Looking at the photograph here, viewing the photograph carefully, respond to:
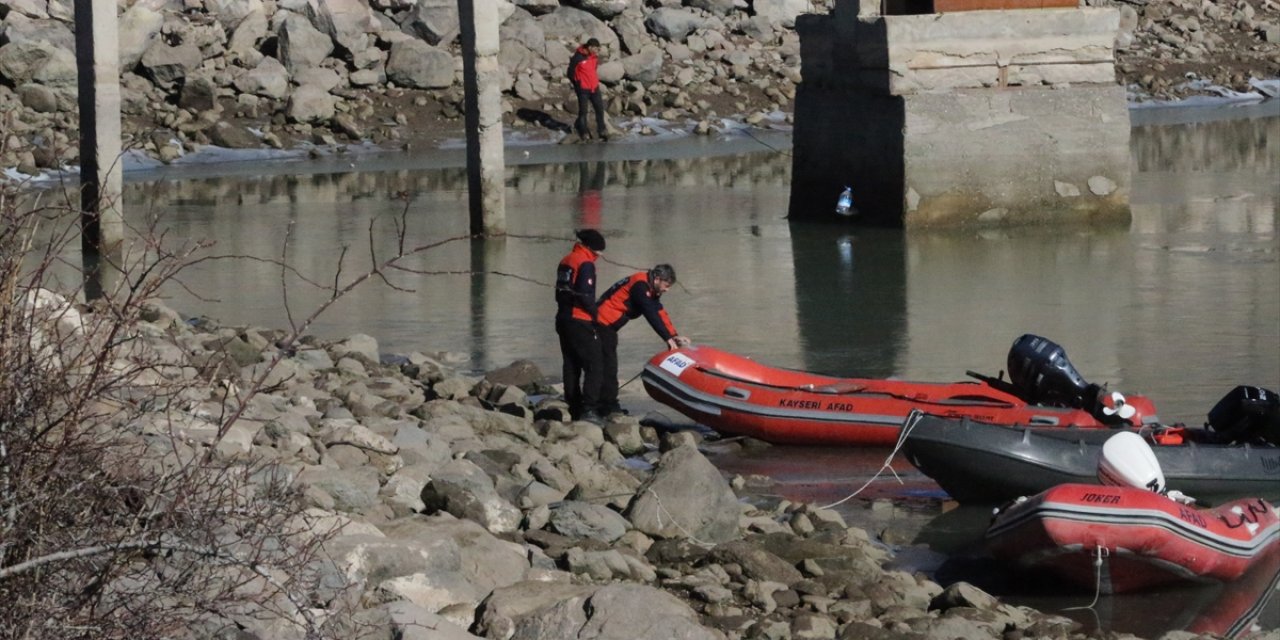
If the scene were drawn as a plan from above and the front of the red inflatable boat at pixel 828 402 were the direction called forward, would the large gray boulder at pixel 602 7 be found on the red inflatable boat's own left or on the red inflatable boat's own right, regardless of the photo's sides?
on the red inflatable boat's own right

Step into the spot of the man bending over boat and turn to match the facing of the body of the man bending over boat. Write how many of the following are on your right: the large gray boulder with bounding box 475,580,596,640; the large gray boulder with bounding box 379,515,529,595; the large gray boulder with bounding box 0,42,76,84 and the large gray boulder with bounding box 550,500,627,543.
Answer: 3

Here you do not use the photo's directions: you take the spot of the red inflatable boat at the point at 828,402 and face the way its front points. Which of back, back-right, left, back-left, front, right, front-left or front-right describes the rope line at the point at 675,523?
left

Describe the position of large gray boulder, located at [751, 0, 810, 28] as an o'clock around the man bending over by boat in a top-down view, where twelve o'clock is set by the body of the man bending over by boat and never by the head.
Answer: The large gray boulder is roughly at 9 o'clock from the man bending over by boat.

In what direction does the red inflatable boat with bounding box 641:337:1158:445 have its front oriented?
to the viewer's left

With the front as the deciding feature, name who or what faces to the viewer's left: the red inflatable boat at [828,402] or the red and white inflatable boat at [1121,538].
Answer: the red inflatable boat

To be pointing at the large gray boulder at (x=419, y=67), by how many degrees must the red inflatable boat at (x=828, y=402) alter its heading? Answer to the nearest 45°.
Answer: approximately 90° to its right

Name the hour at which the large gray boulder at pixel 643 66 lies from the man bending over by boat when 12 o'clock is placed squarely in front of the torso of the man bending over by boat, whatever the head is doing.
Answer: The large gray boulder is roughly at 9 o'clock from the man bending over by boat.

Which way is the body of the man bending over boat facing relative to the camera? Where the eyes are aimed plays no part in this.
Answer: to the viewer's right

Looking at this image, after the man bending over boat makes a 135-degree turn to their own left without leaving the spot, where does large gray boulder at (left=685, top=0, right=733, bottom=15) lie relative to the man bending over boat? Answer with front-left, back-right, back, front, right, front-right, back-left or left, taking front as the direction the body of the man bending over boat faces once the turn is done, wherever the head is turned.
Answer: front-right

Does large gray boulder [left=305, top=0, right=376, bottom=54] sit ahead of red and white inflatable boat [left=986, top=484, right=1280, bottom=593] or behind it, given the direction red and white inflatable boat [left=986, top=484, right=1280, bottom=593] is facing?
behind

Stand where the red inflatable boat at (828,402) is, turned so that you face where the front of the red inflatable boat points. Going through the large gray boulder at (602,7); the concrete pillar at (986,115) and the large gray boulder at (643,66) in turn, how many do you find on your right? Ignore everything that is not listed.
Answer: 3

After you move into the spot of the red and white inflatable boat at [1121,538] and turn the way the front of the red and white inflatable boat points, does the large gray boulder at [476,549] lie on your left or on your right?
on your right
